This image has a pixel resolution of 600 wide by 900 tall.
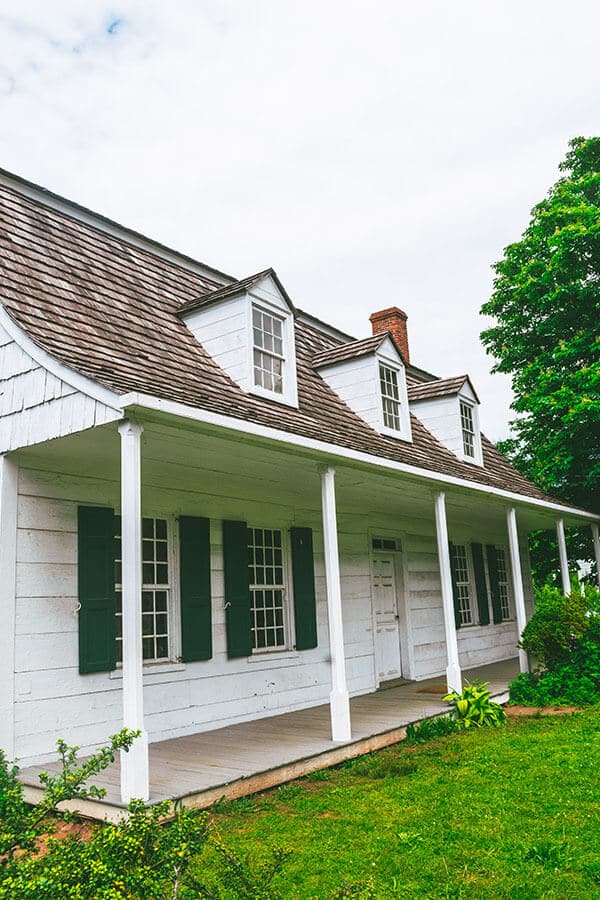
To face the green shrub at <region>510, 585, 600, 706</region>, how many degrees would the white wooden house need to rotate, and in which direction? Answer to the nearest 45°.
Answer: approximately 90° to its left

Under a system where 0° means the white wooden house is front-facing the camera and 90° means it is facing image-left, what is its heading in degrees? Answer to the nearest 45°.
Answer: approximately 315°

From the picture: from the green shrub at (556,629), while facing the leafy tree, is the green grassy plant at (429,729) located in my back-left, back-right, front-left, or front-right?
back-left

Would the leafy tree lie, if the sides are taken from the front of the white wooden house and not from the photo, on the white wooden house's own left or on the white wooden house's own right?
on the white wooden house's own left

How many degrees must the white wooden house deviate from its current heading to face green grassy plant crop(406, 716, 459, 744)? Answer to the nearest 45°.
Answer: approximately 45° to its left

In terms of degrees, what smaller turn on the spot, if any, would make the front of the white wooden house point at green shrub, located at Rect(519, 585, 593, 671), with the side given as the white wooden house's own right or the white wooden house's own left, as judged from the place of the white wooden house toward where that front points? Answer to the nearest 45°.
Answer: approximately 90° to the white wooden house's own left
